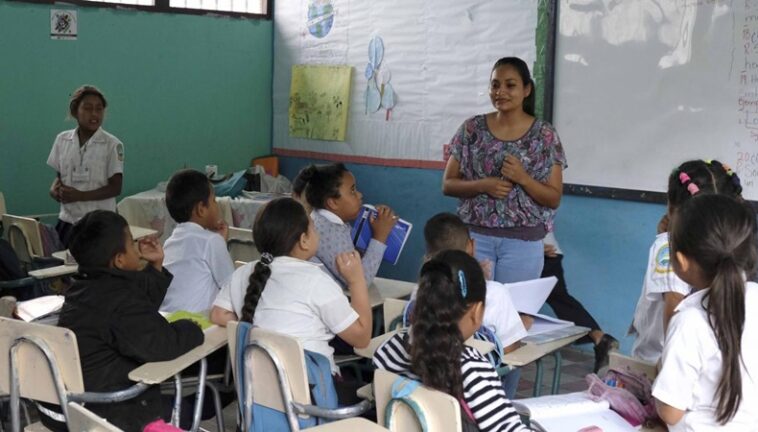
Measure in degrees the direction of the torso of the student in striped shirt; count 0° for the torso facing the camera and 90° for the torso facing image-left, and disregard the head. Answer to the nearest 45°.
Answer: approximately 225°

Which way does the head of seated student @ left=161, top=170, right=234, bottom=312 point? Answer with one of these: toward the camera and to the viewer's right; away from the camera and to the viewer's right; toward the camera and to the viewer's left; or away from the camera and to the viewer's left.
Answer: away from the camera and to the viewer's right

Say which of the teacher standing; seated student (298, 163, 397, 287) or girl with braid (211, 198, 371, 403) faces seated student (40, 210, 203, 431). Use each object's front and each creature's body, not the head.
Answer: the teacher standing

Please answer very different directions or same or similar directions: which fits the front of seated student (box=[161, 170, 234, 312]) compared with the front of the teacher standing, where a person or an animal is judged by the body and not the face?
very different directions

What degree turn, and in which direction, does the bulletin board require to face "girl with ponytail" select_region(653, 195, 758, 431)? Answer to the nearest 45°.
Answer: approximately 45° to its left

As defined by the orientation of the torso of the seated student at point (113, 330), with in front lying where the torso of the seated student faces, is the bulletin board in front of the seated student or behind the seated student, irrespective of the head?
in front

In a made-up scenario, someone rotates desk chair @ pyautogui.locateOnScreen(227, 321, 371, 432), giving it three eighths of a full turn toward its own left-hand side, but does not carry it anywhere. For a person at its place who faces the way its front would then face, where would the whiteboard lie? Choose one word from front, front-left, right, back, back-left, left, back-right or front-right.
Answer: back-right

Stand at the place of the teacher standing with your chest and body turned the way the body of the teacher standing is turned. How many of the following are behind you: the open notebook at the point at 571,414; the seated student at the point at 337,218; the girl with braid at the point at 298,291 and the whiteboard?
1

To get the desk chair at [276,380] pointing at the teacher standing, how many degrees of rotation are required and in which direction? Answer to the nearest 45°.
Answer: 0° — it already faces them

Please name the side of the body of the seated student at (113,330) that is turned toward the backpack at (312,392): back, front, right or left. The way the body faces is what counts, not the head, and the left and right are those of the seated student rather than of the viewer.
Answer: right

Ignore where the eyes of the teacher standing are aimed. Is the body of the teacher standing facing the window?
no

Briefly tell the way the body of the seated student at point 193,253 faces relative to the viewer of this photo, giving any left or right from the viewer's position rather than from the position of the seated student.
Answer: facing away from the viewer and to the right of the viewer
